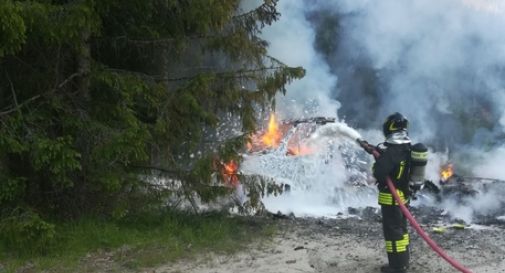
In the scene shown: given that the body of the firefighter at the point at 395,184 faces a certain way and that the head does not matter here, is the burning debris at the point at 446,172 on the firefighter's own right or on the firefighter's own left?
on the firefighter's own right

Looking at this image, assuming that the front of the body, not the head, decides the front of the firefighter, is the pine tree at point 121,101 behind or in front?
in front

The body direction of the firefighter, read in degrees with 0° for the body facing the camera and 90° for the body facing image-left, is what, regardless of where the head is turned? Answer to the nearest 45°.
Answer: approximately 90°
